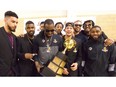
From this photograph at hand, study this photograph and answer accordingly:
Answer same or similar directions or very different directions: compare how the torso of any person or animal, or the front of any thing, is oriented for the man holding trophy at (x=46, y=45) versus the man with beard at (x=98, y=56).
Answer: same or similar directions

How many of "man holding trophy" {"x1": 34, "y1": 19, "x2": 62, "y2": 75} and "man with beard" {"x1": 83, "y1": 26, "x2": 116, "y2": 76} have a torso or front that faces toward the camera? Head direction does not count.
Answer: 2

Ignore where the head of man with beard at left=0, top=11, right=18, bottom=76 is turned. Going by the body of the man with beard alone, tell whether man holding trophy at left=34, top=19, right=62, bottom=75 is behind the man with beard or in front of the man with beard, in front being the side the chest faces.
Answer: in front

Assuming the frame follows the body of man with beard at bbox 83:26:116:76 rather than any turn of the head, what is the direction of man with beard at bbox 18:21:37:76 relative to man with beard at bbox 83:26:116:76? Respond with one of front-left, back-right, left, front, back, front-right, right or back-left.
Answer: right

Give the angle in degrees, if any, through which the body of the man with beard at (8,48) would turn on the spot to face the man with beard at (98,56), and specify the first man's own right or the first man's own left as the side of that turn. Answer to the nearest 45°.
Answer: approximately 45° to the first man's own left

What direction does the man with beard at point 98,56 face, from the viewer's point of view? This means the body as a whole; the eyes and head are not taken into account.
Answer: toward the camera

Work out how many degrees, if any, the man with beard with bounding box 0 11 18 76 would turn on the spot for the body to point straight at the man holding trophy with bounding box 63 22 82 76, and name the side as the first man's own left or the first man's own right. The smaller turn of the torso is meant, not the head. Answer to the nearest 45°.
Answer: approximately 45° to the first man's own left

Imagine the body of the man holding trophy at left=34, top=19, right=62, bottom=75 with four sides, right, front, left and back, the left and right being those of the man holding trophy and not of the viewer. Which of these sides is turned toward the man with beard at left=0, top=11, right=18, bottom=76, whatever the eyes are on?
right

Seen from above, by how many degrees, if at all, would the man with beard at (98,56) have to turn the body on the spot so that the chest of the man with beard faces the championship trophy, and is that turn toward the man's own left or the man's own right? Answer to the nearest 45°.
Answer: approximately 45° to the man's own right
